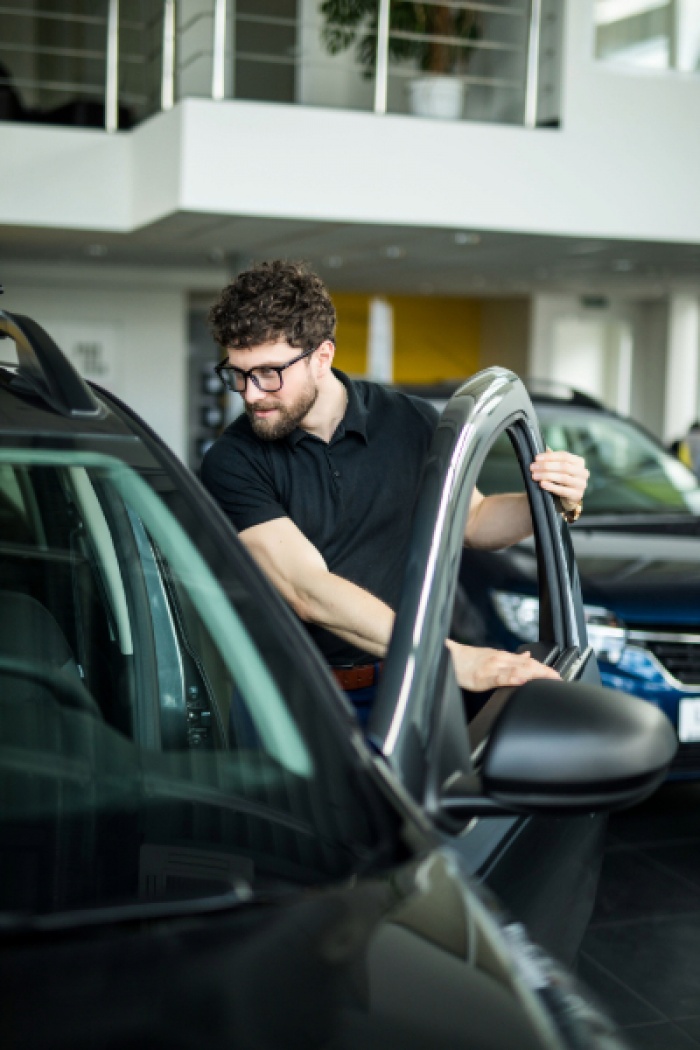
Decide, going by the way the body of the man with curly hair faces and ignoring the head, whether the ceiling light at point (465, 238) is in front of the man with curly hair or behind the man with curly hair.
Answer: behind

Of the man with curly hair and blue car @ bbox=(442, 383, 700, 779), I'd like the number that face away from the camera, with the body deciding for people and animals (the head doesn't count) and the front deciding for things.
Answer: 0

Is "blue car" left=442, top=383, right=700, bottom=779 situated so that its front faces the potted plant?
no

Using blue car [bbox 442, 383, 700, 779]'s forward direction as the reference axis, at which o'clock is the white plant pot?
The white plant pot is roughly at 7 o'clock from the blue car.

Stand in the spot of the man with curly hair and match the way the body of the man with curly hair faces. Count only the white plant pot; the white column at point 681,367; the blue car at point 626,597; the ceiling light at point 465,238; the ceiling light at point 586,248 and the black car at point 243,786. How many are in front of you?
1

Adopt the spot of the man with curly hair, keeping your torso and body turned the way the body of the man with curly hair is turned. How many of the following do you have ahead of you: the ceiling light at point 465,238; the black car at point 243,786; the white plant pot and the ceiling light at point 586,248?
1

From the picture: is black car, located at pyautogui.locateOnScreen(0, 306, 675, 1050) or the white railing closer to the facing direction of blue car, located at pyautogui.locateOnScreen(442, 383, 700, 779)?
the black car

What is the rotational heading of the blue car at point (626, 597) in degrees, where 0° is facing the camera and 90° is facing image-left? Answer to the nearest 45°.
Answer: approximately 315°

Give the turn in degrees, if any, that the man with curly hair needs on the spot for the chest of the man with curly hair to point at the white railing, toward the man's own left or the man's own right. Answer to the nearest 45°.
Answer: approximately 180°

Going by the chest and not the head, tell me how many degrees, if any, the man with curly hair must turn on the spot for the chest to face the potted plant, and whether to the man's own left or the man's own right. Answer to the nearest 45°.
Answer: approximately 180°

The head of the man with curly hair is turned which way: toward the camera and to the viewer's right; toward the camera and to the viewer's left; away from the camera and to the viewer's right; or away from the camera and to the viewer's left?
toward the camera and to the viewer's left

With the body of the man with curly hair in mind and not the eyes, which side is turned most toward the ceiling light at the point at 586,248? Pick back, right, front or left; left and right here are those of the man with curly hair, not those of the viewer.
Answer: back

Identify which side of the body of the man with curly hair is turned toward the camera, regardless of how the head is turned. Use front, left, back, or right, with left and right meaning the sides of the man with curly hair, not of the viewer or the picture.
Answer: front

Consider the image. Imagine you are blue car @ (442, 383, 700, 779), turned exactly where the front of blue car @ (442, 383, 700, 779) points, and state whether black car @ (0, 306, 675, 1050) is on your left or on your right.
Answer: on your right
